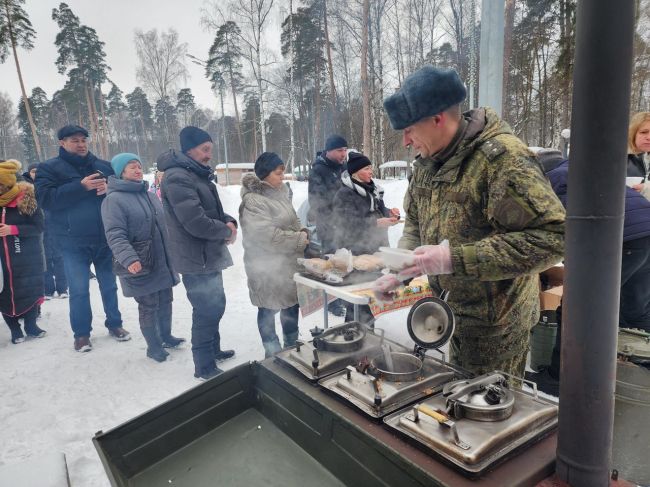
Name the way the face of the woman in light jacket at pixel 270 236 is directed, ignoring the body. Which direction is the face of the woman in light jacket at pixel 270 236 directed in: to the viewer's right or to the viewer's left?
to the viewer's right

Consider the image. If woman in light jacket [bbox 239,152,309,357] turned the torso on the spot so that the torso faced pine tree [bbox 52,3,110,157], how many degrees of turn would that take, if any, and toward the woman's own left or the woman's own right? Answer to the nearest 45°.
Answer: approximately 135° to the woman's own left

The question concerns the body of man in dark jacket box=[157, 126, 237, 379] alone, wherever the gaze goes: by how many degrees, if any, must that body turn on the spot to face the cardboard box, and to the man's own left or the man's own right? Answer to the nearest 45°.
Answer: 0° — they already face it

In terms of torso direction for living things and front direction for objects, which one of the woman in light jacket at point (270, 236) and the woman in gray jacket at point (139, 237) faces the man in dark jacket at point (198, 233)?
the woman in gray jacket at point (139, 237)

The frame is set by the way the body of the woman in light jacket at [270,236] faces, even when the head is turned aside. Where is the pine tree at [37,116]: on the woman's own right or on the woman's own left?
on the woman's own left

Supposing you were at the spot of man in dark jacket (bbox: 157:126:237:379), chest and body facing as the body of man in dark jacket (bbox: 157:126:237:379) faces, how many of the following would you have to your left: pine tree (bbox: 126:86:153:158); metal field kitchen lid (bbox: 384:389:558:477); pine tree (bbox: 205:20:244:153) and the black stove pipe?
2

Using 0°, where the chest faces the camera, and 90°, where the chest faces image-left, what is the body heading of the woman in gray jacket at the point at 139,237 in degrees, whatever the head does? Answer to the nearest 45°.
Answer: approximately 315°

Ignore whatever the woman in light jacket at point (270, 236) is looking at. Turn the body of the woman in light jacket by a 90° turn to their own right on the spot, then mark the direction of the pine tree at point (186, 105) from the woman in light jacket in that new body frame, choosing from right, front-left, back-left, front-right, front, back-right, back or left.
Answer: back

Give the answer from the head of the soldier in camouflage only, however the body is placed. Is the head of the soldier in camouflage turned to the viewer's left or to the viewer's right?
to the viewer's left

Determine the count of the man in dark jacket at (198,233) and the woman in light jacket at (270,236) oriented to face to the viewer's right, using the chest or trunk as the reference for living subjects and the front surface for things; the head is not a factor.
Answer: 2

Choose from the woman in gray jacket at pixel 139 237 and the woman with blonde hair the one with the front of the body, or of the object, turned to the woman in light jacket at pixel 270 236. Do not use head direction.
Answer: the woman in gray jacket at pixel 139 237

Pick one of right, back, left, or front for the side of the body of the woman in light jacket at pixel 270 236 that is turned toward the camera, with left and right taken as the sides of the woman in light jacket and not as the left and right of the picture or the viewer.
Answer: right

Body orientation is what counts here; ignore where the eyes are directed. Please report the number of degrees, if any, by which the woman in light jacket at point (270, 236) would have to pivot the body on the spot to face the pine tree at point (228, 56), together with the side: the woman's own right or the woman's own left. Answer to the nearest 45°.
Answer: approximately 90° to the woman's own left

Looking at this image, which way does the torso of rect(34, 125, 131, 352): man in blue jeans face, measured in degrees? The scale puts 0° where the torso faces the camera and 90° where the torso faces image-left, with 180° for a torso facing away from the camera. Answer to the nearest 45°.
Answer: approximately 315°

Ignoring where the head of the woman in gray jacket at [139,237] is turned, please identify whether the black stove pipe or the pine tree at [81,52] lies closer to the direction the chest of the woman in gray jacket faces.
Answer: the black stove pipe

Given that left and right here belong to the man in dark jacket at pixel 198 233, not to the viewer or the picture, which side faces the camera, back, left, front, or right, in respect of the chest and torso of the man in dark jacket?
right
